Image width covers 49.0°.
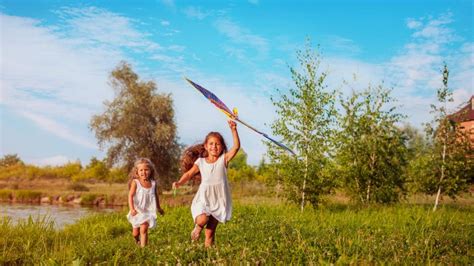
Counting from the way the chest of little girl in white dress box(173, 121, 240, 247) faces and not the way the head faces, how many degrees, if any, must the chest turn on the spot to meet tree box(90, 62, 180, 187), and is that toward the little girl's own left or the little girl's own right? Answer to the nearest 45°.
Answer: approximately 180°

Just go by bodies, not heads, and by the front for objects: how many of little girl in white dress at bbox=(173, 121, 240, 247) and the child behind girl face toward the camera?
2

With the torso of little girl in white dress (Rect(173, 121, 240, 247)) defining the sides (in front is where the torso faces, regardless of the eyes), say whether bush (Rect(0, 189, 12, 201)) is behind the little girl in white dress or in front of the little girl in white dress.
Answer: behind

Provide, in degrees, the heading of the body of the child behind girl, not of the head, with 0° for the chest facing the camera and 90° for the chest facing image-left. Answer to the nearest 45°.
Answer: approximately 0°

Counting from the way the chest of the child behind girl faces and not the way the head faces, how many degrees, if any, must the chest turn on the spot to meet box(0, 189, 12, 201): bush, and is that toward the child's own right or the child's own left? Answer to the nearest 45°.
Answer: approximately 180°

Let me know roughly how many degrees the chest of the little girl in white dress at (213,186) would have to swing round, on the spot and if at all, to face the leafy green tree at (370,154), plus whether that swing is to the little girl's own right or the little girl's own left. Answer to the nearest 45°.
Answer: approximately 135° to the little girl's own left

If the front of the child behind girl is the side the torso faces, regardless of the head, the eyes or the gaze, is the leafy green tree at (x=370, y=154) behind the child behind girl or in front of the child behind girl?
behind

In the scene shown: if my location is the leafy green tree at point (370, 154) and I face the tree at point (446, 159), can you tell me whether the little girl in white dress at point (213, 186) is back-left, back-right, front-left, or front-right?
back-right

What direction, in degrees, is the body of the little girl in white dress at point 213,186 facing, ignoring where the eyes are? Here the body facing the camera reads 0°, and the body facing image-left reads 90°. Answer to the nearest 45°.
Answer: approximately 0°

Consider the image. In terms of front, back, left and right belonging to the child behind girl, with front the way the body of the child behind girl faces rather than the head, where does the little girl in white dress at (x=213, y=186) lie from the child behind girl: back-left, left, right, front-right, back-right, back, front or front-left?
front-left
